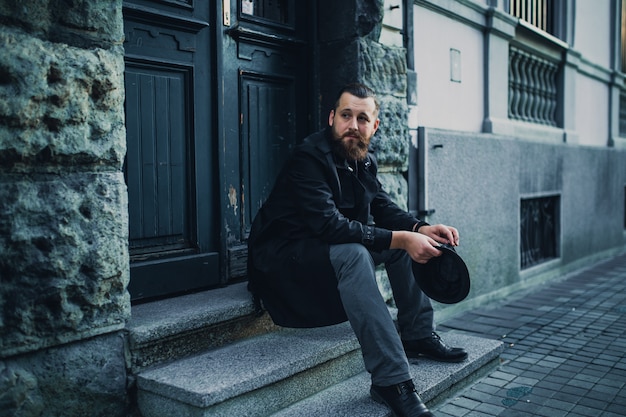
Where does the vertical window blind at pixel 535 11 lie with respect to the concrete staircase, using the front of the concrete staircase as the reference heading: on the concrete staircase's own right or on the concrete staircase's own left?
on the concrete staircase's own left

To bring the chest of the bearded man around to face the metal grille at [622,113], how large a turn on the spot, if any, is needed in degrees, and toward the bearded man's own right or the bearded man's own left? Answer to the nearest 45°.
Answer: approximately 90° to the bearded man's own left

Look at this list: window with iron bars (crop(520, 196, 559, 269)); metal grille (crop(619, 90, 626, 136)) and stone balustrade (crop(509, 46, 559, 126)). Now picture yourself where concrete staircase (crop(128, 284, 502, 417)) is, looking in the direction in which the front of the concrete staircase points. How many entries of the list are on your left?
3

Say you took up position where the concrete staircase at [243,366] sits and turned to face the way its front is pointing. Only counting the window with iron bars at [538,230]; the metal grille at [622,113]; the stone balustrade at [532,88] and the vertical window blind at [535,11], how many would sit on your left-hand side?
4

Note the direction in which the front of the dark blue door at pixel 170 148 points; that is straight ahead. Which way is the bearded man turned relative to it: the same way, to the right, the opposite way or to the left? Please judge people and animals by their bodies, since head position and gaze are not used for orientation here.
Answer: the same way

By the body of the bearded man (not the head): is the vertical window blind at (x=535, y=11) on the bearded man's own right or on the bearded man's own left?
on the bearded man's own left

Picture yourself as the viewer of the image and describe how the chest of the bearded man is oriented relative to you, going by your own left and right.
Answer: facing the viewer and to the right of the viewer

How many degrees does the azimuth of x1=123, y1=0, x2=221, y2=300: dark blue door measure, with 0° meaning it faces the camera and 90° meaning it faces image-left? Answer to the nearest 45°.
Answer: approximately 315°

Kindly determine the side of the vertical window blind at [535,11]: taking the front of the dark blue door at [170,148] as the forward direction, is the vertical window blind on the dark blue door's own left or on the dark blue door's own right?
on the dark blue door's own left

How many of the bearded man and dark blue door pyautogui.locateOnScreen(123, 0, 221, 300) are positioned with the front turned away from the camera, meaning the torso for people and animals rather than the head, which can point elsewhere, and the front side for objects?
0

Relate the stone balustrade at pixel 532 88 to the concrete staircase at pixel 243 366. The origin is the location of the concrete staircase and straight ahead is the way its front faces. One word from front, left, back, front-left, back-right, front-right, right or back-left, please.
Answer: left

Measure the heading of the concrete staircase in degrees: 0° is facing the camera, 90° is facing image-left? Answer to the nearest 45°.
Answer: approximately 315°

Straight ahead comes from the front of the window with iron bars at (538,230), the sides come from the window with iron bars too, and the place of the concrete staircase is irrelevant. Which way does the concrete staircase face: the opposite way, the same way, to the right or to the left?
the same way
